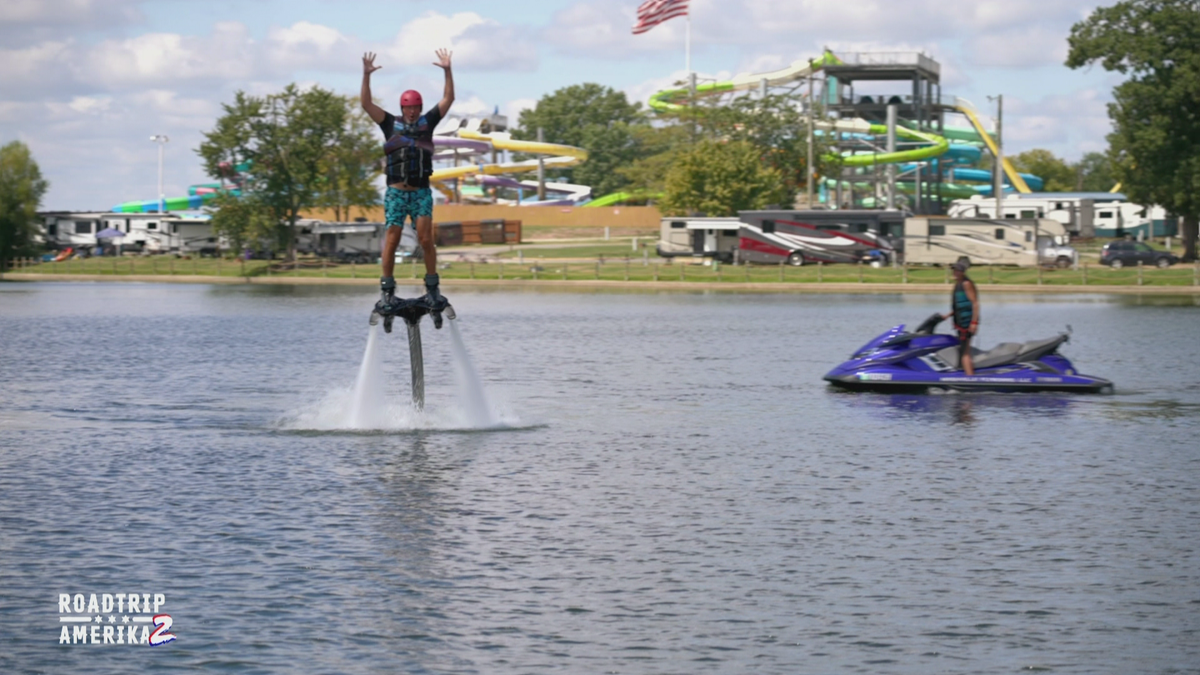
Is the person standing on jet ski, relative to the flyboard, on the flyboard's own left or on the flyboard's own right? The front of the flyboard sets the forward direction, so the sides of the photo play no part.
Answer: on the flyboard's own left

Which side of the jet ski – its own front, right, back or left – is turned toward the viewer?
left

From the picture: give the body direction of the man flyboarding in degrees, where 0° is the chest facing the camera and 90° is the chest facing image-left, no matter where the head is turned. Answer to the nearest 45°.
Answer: approximately 0°

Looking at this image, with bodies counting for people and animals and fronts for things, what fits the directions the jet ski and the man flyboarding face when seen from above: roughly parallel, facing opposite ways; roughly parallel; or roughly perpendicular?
roughly perpendicular

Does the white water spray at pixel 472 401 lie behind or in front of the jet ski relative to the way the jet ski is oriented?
in front

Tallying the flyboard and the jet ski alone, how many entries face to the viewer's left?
1
